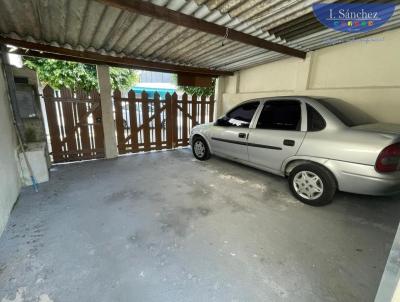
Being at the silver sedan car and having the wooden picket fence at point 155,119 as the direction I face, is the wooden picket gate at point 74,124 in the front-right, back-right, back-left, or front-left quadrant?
front-left

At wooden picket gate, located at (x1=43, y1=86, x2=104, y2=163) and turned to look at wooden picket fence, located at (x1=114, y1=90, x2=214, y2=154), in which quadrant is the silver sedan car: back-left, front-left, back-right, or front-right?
front-right

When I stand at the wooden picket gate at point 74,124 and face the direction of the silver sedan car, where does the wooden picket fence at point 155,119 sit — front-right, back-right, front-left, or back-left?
front-left

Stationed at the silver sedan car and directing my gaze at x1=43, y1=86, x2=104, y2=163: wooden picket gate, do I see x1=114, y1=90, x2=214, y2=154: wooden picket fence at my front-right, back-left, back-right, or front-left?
front-right

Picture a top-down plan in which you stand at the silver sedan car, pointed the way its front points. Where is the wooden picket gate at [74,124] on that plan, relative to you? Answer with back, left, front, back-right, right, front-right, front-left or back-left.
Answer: front-left

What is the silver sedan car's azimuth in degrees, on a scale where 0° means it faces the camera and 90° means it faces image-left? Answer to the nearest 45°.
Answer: approximately 135°

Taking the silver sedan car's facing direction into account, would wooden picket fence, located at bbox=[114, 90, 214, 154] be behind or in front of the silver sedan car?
in front
